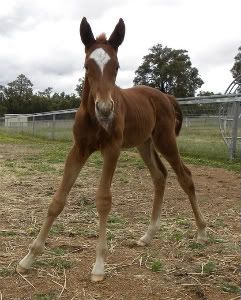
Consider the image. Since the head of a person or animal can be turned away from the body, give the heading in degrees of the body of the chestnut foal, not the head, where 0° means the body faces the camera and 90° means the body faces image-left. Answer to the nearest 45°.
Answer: approximately 45°

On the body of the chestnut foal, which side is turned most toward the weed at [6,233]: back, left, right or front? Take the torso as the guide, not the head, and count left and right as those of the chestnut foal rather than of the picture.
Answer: right

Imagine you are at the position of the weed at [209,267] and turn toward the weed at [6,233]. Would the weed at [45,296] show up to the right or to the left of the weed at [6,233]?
left
